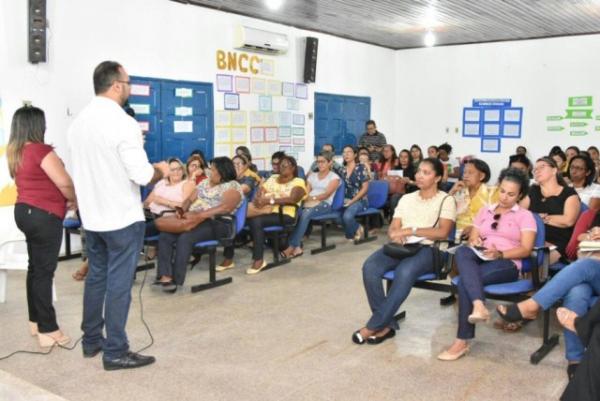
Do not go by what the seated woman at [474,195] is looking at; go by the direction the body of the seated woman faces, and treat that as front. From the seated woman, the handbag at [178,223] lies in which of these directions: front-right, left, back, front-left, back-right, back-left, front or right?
front-right

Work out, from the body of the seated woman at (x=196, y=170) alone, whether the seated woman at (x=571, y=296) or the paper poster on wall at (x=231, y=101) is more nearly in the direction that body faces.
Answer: the seated woman

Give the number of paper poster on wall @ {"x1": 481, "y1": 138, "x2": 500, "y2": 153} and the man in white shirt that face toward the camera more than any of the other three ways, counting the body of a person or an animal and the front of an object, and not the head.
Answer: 1

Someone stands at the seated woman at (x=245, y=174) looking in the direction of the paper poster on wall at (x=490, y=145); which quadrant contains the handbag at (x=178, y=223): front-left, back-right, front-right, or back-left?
back-right

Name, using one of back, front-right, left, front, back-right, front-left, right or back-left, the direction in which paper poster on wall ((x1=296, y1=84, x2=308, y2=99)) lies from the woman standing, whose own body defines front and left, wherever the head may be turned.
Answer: front

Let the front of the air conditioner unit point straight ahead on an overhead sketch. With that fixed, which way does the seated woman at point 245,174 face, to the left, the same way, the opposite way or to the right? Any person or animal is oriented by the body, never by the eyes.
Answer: to the right

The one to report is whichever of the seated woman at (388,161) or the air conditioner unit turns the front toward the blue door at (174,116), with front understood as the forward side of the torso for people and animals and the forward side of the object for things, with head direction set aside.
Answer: the seated woman

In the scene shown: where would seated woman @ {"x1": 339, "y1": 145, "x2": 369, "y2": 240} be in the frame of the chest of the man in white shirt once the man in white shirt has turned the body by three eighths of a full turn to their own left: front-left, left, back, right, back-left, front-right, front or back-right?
back-right

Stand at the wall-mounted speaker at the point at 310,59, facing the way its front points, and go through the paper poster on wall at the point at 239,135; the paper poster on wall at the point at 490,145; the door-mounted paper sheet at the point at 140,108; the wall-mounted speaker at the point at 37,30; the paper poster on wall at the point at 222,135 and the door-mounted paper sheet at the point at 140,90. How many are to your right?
5

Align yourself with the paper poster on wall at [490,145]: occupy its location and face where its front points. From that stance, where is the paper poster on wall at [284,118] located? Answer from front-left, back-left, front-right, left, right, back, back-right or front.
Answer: front-right

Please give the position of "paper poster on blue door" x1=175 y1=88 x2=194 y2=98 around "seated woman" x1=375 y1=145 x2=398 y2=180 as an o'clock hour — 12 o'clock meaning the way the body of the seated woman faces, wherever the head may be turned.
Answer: The paper poster on blue door is roughly at 12 o'clock from the seated woman.

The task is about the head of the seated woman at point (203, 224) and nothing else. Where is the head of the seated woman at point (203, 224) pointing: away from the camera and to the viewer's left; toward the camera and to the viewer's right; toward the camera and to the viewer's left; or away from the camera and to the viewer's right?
toward the camera and to the viewer's left

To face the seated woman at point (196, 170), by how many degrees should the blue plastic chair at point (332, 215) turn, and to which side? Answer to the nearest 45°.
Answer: approximately 45° to its right

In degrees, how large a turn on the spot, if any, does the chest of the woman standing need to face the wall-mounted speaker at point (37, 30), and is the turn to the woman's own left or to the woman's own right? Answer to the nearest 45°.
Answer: approximately 45° to the woman's own left

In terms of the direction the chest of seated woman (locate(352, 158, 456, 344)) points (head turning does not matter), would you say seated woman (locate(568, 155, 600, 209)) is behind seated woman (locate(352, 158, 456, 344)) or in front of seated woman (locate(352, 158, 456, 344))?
behind

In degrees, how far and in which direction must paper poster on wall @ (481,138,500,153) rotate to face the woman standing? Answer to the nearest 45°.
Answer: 0° — it already faces them
